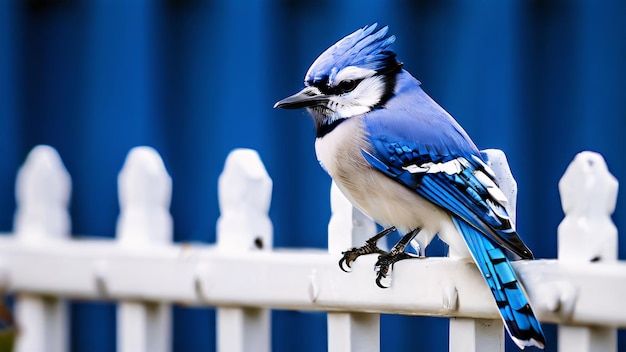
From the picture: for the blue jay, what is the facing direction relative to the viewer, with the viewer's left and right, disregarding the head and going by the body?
facing to the left of the viewer
